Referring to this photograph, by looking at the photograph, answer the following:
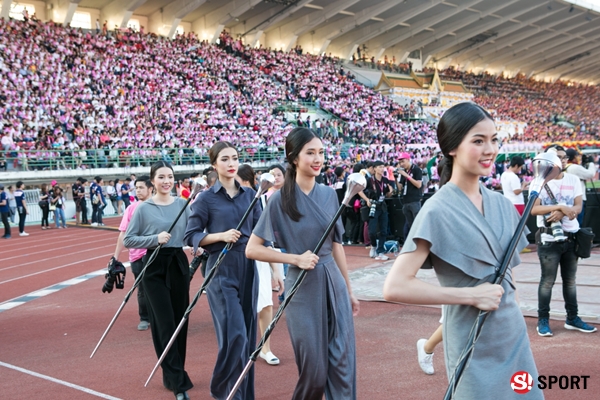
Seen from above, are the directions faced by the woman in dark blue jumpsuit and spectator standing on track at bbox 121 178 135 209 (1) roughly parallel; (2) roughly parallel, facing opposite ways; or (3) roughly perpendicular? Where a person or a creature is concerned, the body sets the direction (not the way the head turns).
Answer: roughly parallel

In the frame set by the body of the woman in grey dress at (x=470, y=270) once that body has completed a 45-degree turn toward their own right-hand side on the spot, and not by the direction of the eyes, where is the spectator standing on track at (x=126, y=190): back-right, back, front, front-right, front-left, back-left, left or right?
back-right

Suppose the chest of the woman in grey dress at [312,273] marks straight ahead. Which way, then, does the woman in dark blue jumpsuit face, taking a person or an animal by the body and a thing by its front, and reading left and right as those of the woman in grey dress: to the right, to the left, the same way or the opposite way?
the same way

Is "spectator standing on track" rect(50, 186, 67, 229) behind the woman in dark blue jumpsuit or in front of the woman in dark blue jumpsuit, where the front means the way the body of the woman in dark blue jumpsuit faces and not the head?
behind

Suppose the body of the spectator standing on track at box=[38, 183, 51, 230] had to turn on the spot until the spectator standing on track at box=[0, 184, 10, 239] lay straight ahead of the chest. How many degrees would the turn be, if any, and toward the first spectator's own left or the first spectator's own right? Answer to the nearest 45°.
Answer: approximately 135° to the first spectator's own right

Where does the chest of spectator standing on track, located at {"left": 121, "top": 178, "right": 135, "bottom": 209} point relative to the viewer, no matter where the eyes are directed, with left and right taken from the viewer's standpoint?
facing the viewer and to the right of the viewer

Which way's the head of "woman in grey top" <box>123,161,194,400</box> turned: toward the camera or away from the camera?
toward the camera

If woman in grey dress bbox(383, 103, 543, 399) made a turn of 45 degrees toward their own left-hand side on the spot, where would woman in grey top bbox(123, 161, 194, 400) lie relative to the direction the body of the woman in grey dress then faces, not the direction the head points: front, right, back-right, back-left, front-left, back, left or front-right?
back-left

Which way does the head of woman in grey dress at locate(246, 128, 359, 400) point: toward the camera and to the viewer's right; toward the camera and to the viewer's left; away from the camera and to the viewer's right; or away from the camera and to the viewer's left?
toward the camera and to the viewer's right

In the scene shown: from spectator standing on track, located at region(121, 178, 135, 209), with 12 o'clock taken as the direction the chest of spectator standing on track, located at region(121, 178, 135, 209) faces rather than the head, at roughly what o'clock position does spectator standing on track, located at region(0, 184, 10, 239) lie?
spectator standing on track, located at region(0, 184, 10, 239) is roughly at 3 o'clock from spectator standing on track, located at region(121, 178, 135, 209).
